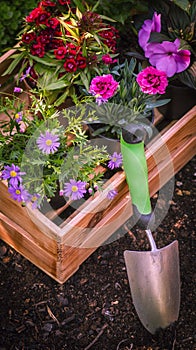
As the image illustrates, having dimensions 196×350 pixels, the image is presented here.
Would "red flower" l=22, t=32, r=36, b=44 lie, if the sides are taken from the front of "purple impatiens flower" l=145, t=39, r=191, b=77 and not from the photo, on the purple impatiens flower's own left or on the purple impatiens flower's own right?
on the purple impatiens flower's own right

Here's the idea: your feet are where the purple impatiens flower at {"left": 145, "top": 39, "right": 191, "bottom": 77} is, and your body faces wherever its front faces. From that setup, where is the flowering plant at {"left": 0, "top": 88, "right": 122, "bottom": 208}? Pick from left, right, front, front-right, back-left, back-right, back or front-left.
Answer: front-right

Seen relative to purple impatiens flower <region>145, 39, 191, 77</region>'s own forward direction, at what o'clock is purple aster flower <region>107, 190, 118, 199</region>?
The purple aster flower is roughly at 1 o'clock from the purple impatiens flower.

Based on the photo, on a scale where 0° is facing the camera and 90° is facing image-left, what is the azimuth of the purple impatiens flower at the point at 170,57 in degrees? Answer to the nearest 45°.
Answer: approximately 0°
